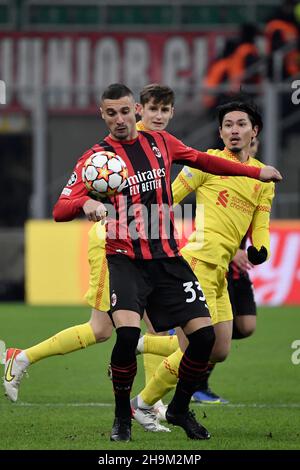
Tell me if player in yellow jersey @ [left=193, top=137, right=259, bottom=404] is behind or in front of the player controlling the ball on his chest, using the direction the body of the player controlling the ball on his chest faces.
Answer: behind

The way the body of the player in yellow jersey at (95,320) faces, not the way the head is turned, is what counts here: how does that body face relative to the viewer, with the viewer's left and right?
facing the viewer and to the right of the viewer

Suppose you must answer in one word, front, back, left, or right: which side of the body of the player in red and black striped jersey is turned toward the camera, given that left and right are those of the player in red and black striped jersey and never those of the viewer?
front

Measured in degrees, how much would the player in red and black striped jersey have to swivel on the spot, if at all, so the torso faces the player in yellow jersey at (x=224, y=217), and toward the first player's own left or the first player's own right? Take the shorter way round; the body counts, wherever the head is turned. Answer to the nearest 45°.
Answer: approximately 135° to the first player's own left
